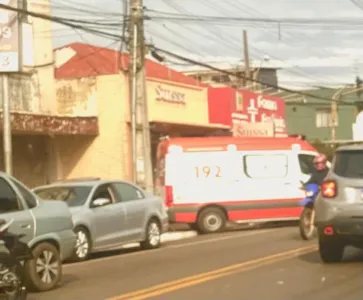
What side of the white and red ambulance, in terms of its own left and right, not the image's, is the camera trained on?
right

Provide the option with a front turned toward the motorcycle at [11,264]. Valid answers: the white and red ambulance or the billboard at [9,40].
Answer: the billboard

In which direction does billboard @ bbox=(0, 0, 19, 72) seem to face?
toward the camera

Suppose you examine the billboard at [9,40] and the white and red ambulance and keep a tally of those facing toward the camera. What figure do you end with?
1

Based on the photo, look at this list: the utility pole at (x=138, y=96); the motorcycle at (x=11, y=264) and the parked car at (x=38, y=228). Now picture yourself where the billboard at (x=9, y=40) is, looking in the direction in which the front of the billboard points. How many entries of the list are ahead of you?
2

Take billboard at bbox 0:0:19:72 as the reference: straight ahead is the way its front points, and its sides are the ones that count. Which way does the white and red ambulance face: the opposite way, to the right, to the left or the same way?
to the left

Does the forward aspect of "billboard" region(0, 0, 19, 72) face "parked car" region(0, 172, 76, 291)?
yes

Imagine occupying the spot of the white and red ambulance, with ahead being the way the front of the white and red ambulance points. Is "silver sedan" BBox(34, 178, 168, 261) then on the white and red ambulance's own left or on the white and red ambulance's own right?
on the white and red ambulance's own right
